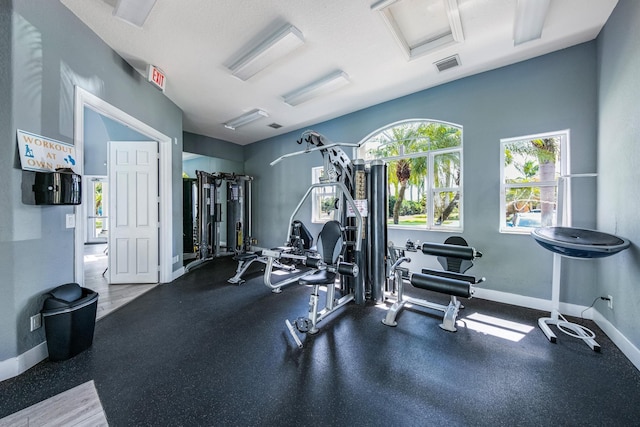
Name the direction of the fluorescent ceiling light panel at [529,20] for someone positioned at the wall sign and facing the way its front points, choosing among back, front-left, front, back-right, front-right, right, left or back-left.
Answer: front

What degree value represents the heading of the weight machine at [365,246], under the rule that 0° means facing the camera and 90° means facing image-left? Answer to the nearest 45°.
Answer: approximately 45°

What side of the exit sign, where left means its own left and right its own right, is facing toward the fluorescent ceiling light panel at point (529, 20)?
front

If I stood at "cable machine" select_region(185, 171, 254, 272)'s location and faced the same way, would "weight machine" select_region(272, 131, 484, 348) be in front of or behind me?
in front

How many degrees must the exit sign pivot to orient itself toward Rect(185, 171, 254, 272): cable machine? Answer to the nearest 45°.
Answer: approximately 90° to its left

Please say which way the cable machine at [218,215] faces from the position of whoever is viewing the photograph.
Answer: facing the viewer and to the right of the viewer

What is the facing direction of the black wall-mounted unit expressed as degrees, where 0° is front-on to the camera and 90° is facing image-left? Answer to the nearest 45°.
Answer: approximately 315°

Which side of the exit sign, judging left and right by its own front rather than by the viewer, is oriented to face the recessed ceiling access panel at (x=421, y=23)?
front

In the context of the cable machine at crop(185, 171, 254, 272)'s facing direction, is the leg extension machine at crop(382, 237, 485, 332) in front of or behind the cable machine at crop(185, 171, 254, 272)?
in front
